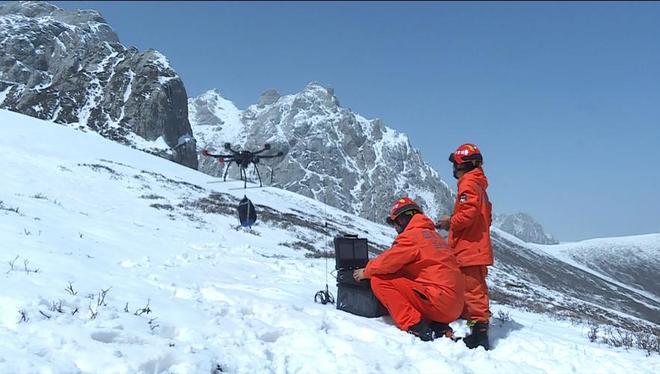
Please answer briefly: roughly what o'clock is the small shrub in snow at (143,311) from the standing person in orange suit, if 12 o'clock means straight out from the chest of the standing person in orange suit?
The small shrub in snow is roughly at 11 o'clock from the standing person in orange suit.

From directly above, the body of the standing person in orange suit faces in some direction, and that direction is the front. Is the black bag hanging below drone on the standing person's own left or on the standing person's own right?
on the standing person's own right

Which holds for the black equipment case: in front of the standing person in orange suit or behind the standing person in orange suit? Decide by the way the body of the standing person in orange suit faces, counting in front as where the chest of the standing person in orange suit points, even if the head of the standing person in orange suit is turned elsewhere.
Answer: in front

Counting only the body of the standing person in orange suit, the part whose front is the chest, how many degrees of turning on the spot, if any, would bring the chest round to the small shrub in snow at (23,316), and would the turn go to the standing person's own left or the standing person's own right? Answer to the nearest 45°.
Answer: approximately 45° to the standing person's own left

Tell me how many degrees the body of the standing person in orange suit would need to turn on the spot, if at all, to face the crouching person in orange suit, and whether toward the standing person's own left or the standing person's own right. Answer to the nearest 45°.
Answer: approximately 45° to the standing person's own left

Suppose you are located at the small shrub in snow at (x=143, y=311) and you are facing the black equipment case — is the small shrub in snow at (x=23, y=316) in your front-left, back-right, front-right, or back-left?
back-right

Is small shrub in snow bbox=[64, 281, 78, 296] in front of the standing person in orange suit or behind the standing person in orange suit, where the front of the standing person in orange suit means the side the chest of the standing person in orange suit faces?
in front

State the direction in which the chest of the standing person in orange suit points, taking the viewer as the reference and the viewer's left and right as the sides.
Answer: facing to the left of the viewer
